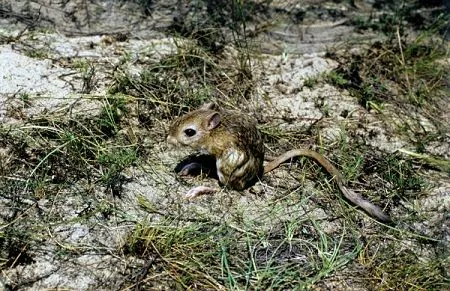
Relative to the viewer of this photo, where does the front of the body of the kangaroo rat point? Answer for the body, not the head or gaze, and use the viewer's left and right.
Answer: facing to the left of the viewer
